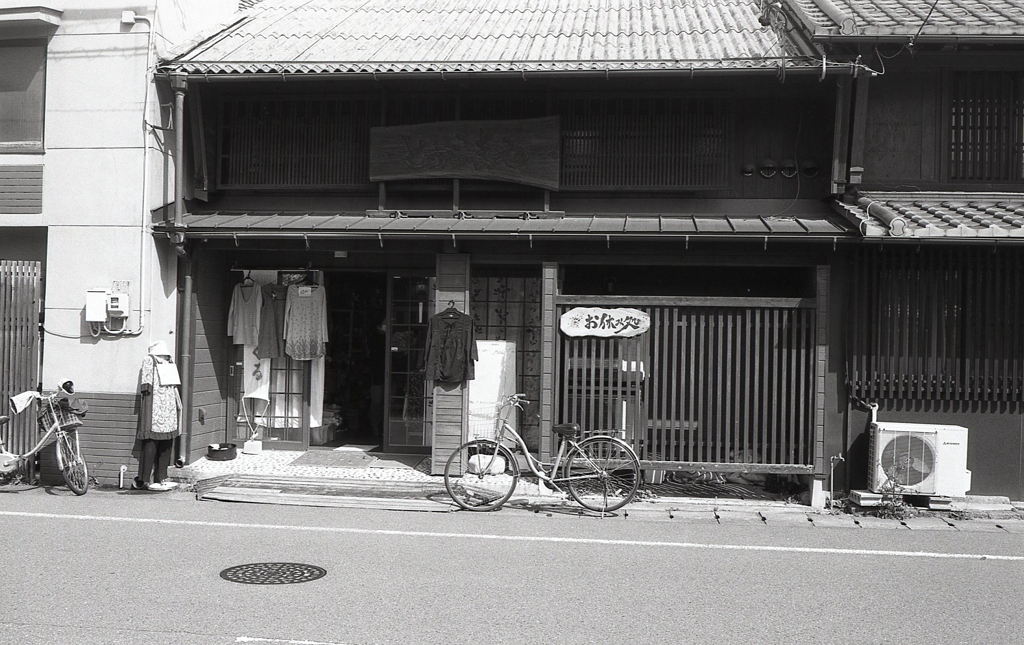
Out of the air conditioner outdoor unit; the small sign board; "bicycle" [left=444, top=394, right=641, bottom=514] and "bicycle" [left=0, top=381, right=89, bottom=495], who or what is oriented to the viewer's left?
"bicycle" [left=444, top=394, right=641, bottom=514]

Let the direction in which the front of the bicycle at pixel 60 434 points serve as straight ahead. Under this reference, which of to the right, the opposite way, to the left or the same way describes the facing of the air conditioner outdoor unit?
to the right

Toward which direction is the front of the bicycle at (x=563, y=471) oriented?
to the viewer's left

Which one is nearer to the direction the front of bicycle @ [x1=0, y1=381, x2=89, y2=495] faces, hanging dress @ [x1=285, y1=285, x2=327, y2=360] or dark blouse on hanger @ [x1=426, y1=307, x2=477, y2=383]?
the dark blouse on hanger

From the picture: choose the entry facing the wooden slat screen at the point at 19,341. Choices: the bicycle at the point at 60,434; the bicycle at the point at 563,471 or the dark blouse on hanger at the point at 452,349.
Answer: the bicycle at the point at 563,471

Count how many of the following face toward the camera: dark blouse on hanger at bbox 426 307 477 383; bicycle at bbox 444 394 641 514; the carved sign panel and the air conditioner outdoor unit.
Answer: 3

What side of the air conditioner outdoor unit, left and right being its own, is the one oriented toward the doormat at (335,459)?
right

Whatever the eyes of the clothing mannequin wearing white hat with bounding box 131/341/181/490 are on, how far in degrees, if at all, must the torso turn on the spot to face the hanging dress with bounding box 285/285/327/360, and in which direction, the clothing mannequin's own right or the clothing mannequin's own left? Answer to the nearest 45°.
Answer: approximately 90° to the clothing mannequin's own left

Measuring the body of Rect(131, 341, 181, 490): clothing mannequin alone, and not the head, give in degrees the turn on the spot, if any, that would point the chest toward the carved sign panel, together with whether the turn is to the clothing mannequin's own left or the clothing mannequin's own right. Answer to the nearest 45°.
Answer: approximately 45° to the clothing mannequin's own left

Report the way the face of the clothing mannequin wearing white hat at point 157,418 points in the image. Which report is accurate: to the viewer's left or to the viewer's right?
to the viewer's right

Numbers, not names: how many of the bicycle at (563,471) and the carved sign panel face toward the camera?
1

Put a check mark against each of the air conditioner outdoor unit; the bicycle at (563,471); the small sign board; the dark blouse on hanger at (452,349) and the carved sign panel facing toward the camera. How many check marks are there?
4

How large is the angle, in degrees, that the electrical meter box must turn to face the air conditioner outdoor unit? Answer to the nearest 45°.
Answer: approximately 45° to its left

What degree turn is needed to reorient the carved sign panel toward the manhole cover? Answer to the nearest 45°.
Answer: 0° — it already faces it
